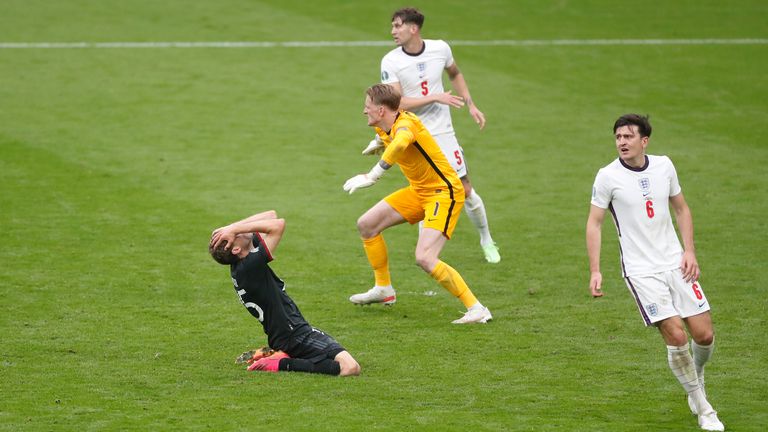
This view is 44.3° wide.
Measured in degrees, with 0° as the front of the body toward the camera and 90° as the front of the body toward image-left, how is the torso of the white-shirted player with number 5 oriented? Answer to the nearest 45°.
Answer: approximately 0°

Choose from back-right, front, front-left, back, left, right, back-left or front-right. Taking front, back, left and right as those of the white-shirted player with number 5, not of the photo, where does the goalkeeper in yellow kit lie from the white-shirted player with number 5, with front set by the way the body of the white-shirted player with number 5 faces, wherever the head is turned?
front

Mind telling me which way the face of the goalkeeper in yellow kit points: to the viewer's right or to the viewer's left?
to the viewer's left

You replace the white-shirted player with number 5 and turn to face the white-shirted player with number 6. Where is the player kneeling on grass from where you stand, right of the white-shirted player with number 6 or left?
right

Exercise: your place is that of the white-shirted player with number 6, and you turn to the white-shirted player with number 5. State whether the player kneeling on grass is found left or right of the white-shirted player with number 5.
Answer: left

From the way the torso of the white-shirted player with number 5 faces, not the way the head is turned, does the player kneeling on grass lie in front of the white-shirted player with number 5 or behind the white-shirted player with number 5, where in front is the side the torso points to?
in front

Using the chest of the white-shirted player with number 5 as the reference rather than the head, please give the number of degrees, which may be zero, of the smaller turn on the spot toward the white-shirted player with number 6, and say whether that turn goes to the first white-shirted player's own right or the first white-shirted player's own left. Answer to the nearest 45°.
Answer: approximately 45° to the first white-shirted player's own left
